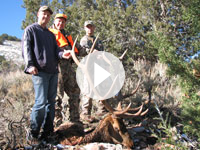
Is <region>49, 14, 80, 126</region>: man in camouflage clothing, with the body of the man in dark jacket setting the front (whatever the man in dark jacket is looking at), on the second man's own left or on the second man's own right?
on the second man's own left

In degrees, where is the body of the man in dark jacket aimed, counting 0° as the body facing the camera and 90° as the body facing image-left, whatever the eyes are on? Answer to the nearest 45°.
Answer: approximately 315°
